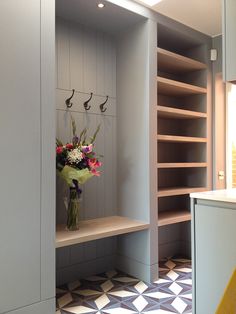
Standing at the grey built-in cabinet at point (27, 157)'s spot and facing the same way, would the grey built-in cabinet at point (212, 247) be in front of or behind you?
in front

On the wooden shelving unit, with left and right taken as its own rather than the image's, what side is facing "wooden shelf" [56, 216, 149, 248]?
right

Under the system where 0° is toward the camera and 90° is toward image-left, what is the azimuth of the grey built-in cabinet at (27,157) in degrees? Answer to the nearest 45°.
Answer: approximately 315°

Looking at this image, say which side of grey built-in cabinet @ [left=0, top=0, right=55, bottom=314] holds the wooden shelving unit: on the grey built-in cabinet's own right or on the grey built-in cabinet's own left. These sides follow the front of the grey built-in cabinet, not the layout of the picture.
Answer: on the grey built-in cabinet's own left

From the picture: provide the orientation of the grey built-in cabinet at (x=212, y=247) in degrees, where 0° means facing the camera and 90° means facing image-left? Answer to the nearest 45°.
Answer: approximately 45°

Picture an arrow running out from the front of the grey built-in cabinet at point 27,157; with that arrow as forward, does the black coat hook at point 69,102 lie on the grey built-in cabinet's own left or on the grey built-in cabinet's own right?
on the grey built-in cabinet's own left
